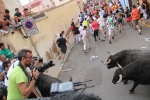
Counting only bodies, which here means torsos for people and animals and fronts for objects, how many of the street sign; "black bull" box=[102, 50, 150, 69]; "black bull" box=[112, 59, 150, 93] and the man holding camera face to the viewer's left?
2

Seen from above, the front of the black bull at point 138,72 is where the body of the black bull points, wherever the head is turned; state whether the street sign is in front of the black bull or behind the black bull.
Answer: in front

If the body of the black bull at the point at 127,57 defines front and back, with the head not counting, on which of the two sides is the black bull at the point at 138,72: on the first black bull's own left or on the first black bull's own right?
on the first black bull's own left

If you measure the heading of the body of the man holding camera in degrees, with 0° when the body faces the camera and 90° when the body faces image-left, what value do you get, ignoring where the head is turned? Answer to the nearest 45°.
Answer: approximately 270°

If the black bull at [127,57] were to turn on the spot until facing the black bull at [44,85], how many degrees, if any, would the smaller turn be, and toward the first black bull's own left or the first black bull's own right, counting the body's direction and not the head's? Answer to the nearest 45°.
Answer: approximately 45° to the first black bull's own left

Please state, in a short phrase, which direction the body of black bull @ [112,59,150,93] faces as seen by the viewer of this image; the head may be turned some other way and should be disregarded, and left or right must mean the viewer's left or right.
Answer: facing to the left of the viewer

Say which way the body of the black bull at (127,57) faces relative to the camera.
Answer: to the viewer's left

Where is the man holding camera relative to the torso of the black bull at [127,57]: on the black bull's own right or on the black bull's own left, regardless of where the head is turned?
on the black bull's own left

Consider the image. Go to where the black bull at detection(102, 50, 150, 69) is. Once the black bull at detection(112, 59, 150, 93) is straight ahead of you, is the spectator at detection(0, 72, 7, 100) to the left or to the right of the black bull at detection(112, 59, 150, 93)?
right

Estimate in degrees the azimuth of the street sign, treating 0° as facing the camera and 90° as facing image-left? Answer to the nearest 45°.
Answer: approximately 0°
